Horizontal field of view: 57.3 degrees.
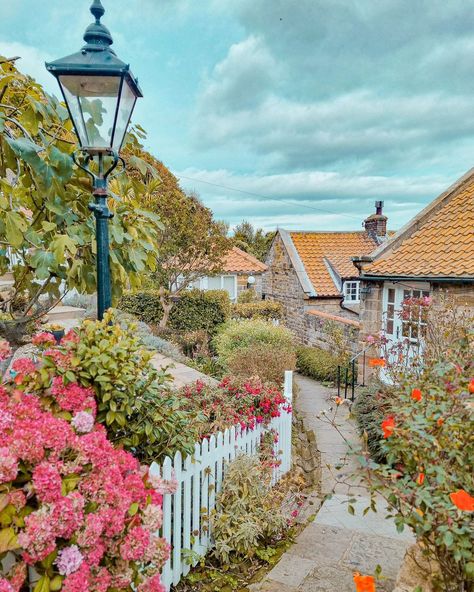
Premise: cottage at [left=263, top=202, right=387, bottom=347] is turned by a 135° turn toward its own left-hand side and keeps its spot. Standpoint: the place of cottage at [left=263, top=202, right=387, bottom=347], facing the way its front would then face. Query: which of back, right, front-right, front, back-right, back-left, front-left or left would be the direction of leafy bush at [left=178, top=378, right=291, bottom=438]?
back

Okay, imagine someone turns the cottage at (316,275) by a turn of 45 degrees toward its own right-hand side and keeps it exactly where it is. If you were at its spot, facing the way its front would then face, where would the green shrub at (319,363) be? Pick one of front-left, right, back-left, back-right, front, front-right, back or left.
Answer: front

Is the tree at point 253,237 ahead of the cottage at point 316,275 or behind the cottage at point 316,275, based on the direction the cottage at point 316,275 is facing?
behind

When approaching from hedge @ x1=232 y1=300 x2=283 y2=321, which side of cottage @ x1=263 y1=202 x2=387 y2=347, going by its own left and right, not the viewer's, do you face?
right

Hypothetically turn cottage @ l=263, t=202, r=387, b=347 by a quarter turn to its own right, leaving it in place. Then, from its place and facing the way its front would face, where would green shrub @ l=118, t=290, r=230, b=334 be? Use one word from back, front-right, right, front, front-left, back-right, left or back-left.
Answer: front

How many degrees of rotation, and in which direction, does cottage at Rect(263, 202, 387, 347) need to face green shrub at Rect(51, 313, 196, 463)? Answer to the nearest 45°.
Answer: approximately 45° to its right

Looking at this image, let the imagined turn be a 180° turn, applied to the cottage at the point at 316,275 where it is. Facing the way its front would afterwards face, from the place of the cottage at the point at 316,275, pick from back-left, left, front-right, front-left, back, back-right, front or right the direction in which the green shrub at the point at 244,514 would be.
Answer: back-left

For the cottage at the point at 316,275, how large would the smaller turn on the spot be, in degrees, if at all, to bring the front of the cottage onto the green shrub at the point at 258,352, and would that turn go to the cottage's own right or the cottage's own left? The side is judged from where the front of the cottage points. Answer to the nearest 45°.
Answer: approximately 45° to the cottage's own right

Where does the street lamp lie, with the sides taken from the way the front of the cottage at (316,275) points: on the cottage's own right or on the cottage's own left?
on the cottage's own right

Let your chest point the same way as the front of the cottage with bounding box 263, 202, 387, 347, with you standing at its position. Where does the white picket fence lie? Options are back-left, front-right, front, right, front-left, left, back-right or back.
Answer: front-right

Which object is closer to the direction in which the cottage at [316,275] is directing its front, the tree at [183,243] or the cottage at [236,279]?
the tree
